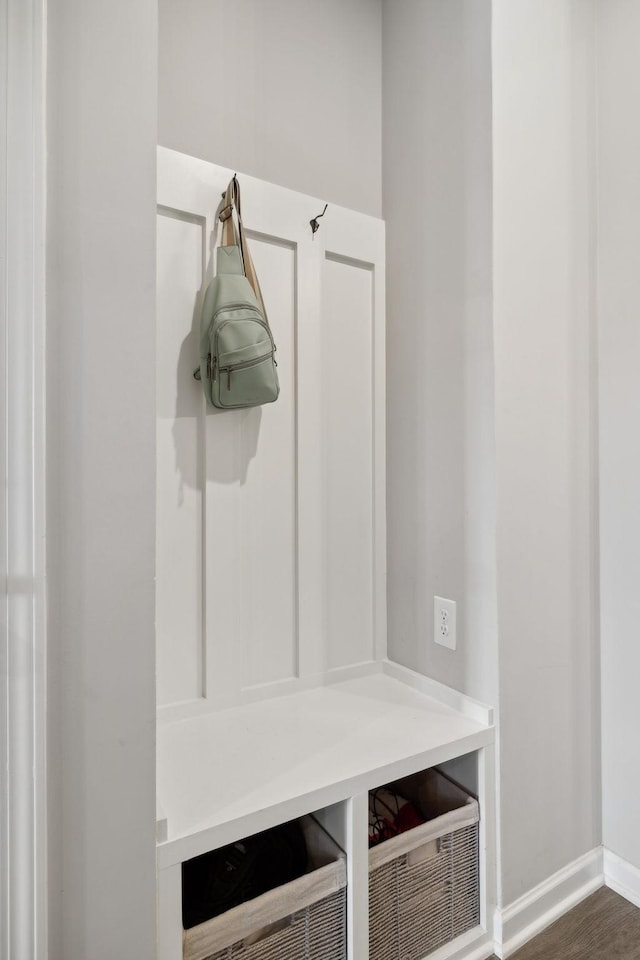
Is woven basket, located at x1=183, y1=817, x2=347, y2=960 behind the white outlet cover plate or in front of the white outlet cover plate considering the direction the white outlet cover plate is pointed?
in front

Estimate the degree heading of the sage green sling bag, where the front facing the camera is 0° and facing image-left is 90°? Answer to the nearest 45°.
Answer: approximately 315°

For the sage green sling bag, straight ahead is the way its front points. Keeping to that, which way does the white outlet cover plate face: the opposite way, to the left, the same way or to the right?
to the right

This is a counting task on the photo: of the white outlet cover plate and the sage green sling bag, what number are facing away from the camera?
0

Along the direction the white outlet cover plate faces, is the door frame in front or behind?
in front
